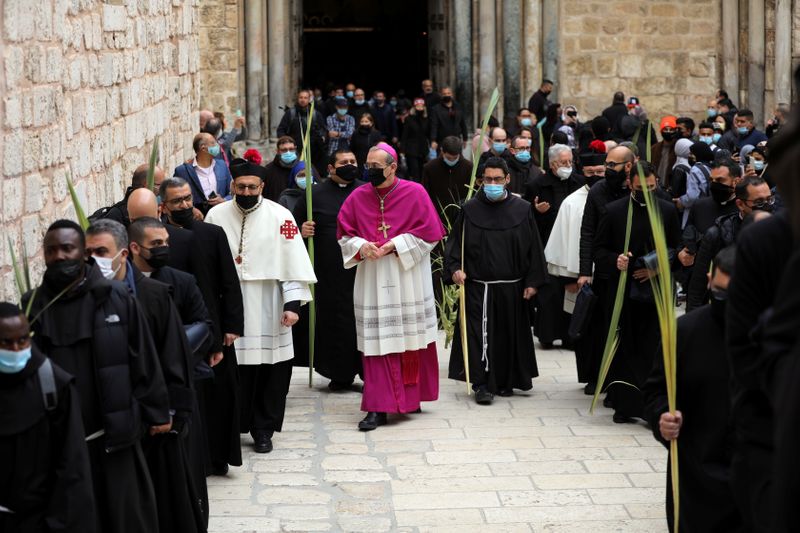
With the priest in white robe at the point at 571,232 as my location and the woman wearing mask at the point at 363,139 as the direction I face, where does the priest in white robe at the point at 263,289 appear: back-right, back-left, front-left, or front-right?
back-left

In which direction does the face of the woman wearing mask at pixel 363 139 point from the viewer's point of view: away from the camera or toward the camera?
toward the camera

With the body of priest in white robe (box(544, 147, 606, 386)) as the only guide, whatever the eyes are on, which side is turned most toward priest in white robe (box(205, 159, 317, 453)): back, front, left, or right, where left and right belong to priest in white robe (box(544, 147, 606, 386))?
right

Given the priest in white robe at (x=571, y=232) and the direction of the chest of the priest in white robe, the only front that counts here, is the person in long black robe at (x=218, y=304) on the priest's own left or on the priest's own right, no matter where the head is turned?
on the priest's own right

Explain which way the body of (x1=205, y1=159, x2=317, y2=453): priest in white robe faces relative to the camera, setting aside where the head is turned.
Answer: toward the camera

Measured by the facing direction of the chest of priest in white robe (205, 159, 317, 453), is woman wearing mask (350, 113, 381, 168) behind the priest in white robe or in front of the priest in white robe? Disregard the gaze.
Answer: behind

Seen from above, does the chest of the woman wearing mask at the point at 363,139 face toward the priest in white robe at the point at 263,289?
yes

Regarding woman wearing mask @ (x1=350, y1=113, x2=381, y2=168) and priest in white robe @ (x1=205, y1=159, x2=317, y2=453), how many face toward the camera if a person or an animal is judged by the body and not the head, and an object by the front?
2

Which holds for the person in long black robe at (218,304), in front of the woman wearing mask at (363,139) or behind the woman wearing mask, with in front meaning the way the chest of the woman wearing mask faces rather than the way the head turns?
in front

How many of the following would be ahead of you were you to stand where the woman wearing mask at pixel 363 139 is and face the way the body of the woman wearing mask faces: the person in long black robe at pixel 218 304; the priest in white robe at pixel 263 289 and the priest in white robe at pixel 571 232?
3

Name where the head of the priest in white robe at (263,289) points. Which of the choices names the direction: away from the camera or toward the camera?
toward the camera

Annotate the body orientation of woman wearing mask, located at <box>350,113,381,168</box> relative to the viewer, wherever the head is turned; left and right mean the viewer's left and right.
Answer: facing the viewer

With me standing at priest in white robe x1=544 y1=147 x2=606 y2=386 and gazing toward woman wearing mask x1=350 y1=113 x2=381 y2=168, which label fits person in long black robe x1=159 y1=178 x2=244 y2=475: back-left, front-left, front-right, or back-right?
back-left
